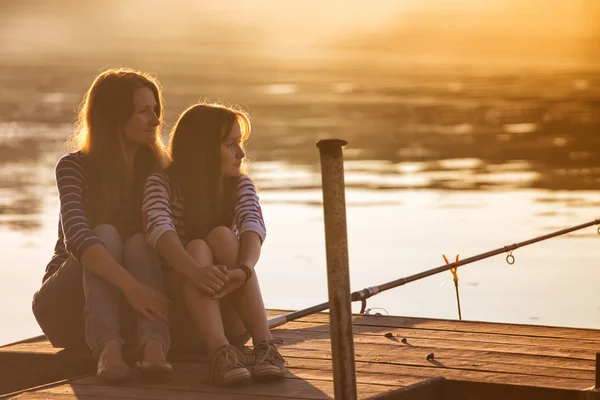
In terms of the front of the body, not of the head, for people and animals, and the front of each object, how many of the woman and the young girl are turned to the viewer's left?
0

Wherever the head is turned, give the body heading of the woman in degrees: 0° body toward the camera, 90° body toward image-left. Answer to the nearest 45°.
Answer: approximately 315°

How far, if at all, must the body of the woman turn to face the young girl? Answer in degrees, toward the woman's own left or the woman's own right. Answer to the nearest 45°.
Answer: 0° — they already face them

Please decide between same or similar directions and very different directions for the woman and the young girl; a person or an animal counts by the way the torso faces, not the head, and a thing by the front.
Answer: same or similar directions

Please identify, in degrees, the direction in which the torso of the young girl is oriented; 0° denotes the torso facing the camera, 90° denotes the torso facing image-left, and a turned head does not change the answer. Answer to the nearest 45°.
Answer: approximately 315°

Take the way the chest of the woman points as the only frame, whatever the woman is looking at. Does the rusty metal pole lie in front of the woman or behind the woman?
in front

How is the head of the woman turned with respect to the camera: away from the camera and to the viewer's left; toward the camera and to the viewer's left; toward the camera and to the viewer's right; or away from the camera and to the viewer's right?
toward the camera and to the viewer's right
